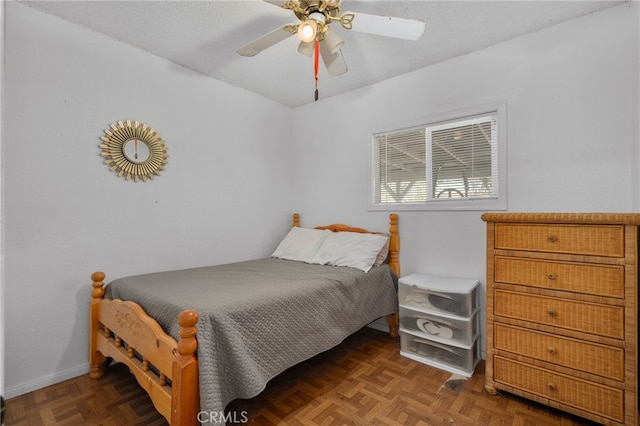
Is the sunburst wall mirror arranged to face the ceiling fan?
yes

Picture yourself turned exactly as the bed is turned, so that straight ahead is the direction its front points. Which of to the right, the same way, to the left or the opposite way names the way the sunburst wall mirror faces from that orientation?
to the left

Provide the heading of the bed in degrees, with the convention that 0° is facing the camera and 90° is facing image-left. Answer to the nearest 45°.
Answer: approximately 45°

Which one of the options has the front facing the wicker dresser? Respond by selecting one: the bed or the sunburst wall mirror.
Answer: the sunburst wall mirror

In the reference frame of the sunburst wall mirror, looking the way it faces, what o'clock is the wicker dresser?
The wicker dresser is roughly at 12 o'clock from the sunburst wall mirror.

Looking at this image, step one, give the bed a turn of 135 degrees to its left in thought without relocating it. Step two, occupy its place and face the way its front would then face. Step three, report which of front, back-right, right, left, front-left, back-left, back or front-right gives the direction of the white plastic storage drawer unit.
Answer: front

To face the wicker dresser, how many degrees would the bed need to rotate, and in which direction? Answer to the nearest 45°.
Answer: approximately 135° to its left
